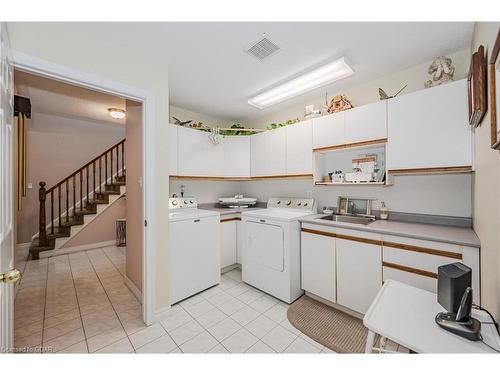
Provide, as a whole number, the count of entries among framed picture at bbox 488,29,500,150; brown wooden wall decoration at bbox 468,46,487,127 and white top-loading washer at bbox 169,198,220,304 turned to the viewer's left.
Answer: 2

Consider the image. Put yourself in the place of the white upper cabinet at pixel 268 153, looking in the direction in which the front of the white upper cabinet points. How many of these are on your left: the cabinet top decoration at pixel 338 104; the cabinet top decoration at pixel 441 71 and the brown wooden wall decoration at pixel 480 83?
3

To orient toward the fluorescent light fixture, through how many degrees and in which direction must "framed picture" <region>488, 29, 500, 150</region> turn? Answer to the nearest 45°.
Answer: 0° — it already faces it

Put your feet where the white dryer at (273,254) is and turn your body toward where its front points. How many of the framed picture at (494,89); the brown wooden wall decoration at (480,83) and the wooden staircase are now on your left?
2

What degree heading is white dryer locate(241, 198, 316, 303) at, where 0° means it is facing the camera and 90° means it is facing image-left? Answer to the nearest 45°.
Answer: approximately 45°

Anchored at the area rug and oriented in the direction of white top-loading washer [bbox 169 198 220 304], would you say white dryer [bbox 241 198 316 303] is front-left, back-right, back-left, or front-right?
front-right

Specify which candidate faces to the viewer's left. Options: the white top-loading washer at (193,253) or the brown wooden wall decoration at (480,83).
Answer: the brown wooden wall decoration

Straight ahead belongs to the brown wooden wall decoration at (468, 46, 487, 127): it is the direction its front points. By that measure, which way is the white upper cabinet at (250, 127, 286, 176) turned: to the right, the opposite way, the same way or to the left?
to the left

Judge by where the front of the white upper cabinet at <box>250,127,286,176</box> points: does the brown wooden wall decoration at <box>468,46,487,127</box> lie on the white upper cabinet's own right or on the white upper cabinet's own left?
on the white upper cabinet's own left

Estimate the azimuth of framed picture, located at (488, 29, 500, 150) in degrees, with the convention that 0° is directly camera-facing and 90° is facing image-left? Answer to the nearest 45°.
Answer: approximately 90°

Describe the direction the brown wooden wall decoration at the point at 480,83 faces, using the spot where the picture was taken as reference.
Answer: facing to the left of the viewer

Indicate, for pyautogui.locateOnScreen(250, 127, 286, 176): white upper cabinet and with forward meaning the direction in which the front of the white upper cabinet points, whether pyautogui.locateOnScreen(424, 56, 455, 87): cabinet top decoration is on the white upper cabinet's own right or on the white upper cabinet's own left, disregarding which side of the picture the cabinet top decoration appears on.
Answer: on the white upper cabinet's own left
